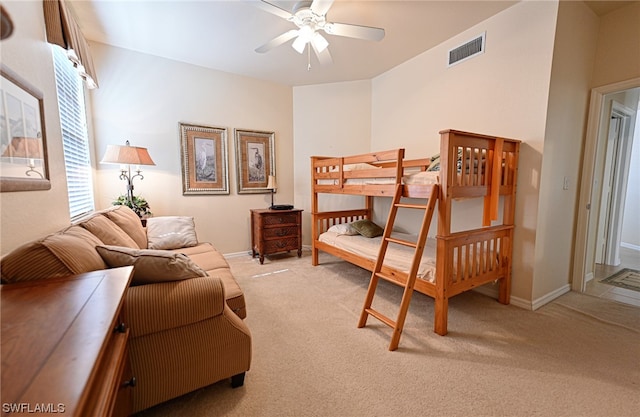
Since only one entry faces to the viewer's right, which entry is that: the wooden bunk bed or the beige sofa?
the beige sofa

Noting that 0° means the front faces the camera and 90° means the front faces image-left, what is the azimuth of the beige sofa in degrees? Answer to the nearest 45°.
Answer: approximately 270°

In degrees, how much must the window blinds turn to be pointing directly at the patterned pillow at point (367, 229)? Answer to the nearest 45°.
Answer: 0° — it already faces it

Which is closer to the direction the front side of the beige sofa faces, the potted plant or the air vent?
the air vent

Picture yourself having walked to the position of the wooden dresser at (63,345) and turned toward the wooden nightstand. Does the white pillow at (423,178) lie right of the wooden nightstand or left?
right

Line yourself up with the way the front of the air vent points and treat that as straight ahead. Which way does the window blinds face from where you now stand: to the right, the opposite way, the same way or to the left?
the opposite way

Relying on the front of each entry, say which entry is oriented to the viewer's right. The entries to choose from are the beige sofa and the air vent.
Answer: the beige sofa

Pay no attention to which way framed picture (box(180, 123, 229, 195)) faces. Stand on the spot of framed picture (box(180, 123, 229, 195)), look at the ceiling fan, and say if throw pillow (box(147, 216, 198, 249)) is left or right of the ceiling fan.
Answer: right

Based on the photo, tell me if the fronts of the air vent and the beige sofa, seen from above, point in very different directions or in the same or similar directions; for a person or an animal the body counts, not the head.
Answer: very different directions

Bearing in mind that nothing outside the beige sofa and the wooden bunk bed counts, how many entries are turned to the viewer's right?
1

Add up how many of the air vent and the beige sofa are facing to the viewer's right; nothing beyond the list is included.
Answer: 1
